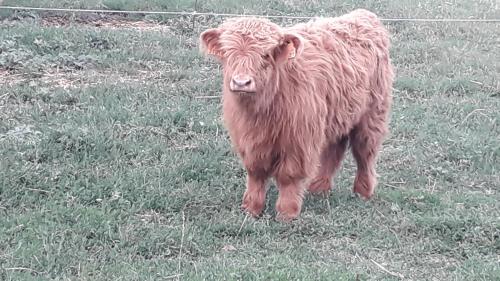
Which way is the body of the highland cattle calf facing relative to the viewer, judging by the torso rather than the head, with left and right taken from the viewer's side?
facing the viewer and to the left of the viewer
